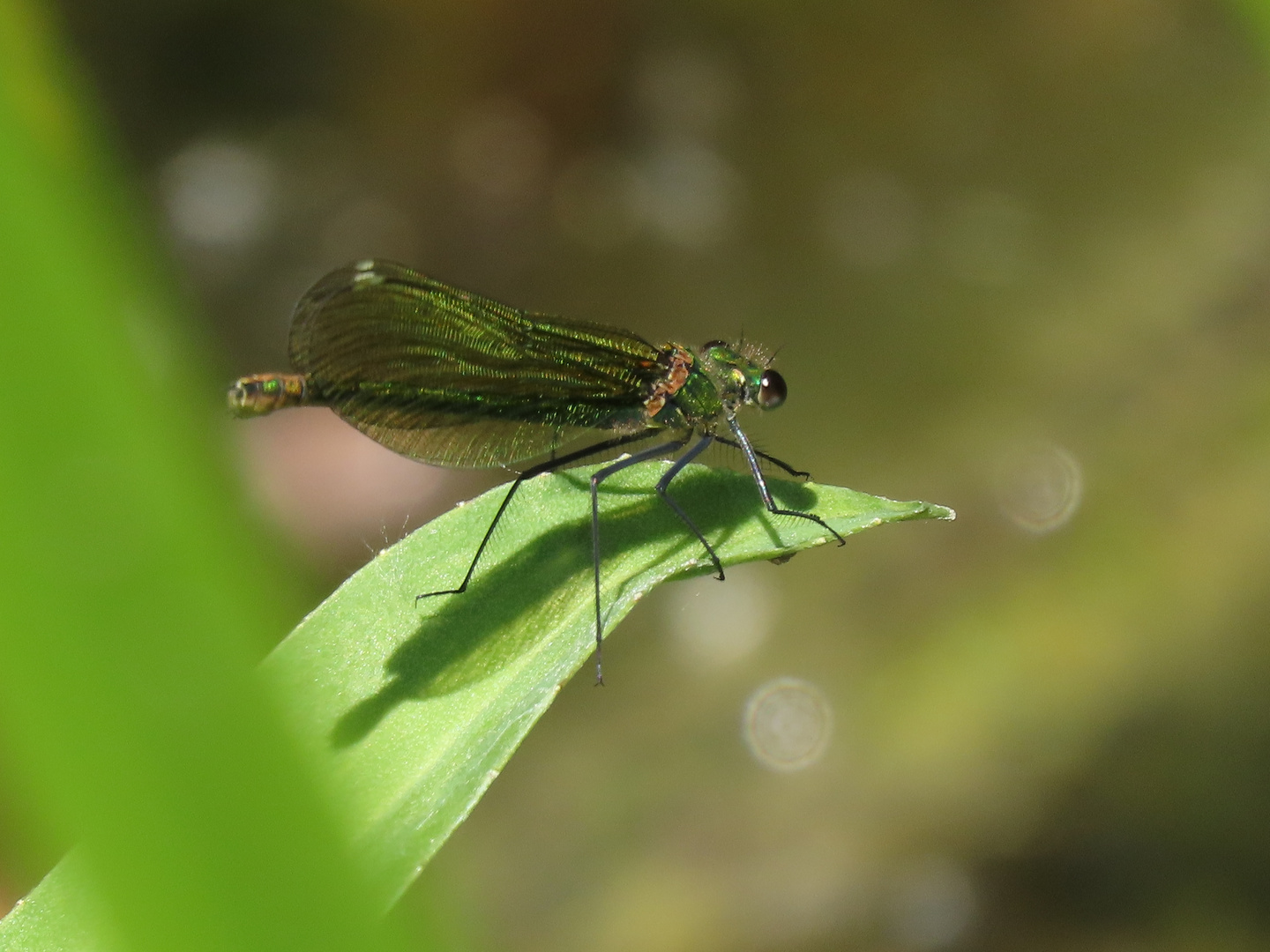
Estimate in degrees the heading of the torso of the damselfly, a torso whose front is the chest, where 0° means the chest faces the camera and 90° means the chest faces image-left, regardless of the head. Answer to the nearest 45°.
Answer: approximately 270°
